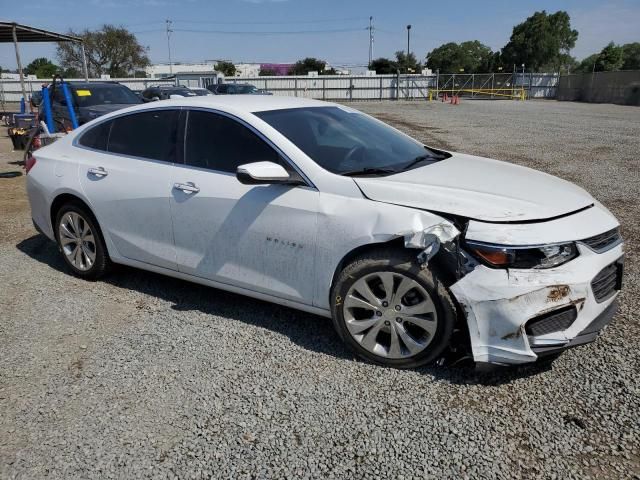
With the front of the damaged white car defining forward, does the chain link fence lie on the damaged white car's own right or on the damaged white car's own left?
on the damaged white car's own left

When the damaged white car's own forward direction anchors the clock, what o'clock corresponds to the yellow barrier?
The yellow barrier is roughly at 8 o'clock from the damaged white car.

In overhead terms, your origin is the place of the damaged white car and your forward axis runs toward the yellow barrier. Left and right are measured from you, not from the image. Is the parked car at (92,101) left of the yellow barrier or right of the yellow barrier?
left

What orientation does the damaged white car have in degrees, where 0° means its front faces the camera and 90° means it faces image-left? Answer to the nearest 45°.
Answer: approximately 315°

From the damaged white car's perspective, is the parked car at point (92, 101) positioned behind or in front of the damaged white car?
behind

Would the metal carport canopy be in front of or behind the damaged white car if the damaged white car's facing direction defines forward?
behind
